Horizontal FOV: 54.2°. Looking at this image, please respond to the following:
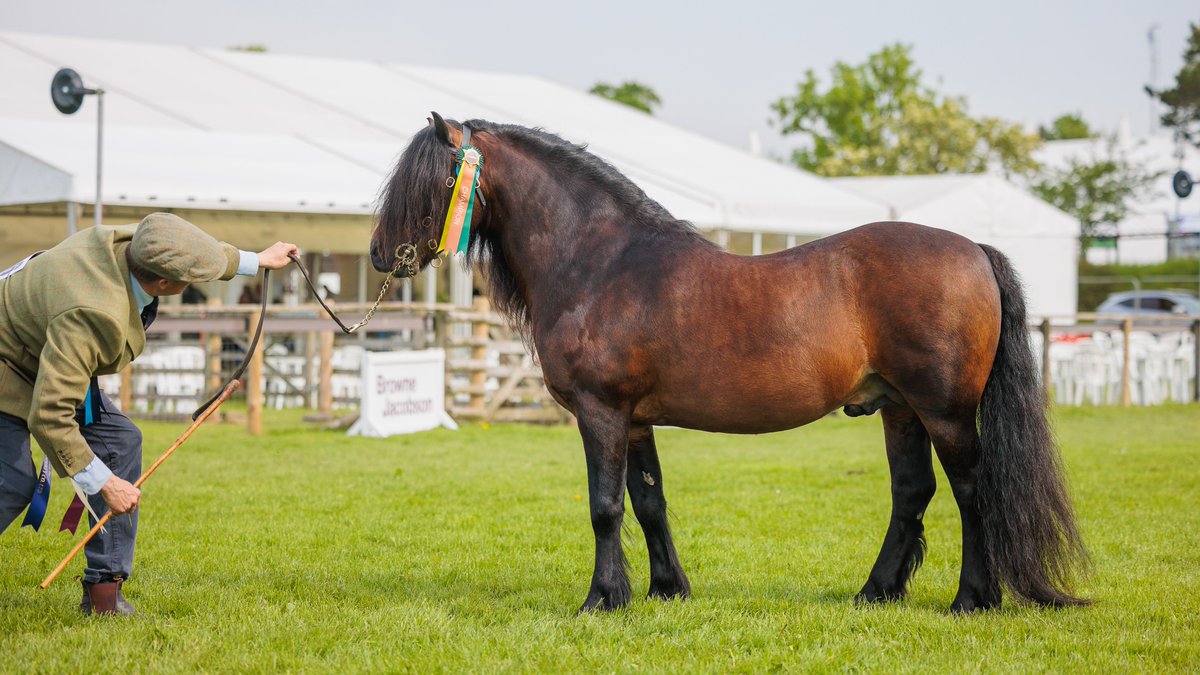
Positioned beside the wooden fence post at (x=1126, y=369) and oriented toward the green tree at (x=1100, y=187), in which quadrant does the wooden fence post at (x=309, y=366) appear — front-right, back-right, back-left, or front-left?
back-left

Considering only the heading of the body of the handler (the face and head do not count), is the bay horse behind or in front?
in front

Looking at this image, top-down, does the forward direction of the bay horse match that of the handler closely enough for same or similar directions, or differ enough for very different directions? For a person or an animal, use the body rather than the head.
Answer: very different directions

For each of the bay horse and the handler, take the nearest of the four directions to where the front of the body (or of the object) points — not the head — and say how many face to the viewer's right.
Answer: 1

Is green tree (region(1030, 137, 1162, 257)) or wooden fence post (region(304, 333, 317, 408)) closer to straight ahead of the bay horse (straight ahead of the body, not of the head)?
the wooden fence post

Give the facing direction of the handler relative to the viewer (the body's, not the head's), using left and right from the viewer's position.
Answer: facing to the right of the viewer

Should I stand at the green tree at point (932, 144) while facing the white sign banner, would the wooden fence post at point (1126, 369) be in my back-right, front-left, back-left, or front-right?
front-left

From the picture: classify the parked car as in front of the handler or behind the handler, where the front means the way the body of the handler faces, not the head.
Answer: in front

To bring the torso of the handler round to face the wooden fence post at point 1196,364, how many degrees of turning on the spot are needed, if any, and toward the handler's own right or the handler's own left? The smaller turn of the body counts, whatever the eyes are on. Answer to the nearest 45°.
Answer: approximately 45° to the handler's own left

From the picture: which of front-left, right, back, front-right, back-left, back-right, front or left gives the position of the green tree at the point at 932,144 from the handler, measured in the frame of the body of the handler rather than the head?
front-left

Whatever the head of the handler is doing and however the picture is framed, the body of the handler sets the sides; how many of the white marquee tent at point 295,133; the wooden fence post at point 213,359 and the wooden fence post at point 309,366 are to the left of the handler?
3

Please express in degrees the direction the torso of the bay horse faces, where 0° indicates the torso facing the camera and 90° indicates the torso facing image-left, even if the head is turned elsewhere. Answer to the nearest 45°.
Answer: approximately 90°
